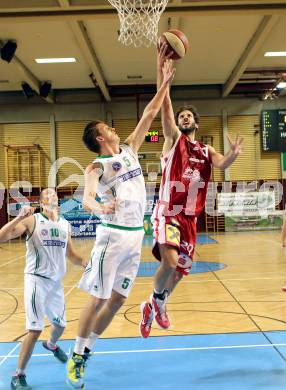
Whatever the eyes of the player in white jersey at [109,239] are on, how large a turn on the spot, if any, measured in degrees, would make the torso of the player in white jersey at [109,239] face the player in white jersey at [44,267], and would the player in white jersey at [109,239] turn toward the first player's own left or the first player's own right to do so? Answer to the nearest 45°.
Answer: approximately 180°

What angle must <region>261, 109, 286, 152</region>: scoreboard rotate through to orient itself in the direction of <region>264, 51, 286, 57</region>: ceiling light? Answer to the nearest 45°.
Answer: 0° — it already faces it

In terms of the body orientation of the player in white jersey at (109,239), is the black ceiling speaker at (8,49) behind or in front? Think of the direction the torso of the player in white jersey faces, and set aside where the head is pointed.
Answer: behind

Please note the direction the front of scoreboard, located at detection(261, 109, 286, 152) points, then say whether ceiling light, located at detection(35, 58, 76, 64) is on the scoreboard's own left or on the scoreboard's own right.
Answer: on the scoreboard's own right

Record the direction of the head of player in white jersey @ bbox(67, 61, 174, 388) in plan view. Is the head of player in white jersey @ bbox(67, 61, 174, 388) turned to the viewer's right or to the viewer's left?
to the viewer's right

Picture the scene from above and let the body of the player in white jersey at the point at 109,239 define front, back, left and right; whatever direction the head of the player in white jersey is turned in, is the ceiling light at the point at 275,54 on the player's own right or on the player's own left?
on the player's own left

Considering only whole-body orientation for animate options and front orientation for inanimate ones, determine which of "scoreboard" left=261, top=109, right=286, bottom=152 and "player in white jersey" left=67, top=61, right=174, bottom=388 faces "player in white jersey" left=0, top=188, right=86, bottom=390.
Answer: the scoreboard

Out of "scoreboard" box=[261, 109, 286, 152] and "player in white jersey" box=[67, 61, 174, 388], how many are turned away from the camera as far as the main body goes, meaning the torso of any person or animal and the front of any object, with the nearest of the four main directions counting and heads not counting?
0

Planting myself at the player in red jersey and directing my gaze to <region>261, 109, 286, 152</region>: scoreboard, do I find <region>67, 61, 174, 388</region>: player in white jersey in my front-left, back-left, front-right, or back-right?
back-left

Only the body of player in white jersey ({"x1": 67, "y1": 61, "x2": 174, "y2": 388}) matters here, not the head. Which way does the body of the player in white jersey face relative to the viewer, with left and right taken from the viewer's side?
facing the viewer and to the right of the viewer
